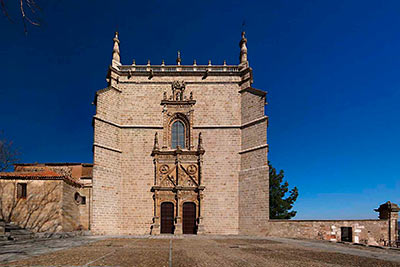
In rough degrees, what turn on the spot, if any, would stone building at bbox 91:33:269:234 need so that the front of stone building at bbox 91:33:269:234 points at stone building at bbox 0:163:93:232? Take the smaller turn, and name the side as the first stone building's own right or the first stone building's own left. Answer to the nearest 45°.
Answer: approximately 45° to the first stone building's own right

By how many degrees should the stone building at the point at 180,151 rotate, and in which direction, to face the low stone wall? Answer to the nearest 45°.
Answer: approximately 45° to its left

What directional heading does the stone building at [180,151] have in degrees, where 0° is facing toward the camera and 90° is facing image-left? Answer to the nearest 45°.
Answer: approximately 0°
